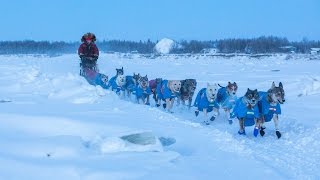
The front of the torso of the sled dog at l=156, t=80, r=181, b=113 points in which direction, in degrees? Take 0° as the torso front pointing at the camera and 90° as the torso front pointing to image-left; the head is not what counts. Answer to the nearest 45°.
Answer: approximately 315°

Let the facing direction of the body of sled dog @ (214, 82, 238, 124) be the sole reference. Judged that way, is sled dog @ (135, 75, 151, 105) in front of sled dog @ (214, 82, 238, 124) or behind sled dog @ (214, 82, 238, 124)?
behind

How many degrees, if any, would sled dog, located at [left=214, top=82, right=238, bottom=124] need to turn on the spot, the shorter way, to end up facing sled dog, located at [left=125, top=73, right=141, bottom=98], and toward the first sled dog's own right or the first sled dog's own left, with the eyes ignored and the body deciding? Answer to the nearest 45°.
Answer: approximately 180°

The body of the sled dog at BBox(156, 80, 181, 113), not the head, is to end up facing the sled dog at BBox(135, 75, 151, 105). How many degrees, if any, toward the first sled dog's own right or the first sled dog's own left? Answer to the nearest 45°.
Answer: approximately 180°

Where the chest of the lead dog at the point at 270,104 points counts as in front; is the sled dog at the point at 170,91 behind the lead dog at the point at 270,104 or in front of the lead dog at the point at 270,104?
behind

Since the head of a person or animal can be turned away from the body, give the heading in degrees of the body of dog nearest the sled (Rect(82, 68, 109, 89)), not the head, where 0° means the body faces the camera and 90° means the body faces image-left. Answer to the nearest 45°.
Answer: approximately 315°

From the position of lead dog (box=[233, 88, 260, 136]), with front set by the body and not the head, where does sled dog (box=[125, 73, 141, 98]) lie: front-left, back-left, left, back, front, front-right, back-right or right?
back

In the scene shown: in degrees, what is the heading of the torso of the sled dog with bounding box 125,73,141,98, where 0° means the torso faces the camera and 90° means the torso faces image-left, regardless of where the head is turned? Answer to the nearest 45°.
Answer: approximately 315°

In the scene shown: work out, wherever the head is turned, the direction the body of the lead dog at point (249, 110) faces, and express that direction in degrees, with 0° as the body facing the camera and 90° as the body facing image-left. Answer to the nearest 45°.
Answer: approximately 315°

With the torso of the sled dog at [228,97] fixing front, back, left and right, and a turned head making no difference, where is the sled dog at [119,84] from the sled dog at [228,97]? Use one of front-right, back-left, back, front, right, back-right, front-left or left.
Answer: back

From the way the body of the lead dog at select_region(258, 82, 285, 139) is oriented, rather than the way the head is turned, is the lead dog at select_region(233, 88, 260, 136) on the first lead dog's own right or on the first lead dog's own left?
on the first lead dog's own right

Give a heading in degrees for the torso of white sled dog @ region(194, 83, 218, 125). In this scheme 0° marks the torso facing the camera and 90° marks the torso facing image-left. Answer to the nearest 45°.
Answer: approximately 315°

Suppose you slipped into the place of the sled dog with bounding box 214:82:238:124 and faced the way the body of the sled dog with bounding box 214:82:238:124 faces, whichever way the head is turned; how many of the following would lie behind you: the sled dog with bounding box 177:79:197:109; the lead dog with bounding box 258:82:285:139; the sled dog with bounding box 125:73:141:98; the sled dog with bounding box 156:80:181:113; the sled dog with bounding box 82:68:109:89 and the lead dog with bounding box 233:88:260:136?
4
